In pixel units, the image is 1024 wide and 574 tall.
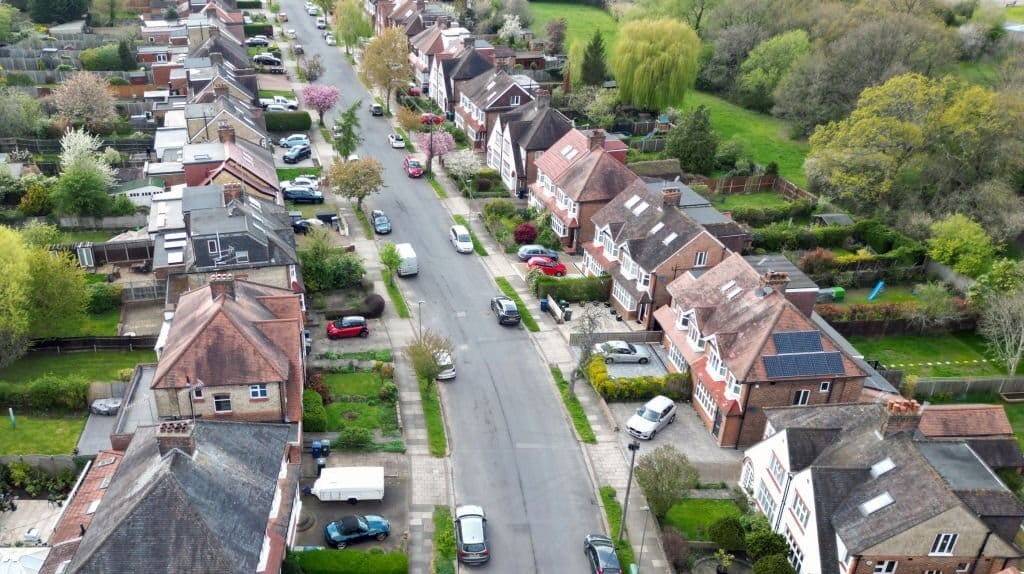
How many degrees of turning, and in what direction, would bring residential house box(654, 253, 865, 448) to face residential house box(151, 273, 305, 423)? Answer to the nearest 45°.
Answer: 0° — it already faces it

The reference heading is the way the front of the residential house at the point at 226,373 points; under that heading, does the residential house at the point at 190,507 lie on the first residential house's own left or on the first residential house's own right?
on the first residential house's own right

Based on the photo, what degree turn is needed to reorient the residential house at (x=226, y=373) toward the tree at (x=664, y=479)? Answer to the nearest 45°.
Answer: approximately 45° to its right

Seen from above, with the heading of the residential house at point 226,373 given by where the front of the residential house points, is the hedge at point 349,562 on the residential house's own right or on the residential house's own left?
on the residential house's own right

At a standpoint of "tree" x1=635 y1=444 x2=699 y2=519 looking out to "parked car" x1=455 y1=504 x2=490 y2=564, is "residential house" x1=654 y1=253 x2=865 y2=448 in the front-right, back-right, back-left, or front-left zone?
back-right

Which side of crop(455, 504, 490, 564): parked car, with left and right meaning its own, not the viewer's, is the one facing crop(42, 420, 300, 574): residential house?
left

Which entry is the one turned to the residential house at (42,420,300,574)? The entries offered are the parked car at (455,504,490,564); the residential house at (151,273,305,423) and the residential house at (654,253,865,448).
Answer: the residential house at (654,253,865,448)

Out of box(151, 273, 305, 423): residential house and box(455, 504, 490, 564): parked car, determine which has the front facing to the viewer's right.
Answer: the residential house

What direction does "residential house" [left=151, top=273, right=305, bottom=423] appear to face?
to the viewer's right

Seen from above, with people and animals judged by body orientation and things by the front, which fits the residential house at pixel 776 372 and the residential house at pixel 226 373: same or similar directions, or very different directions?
very different directions

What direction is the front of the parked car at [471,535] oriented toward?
away from the camera

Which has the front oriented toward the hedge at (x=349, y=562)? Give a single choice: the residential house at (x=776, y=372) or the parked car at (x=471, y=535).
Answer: the residential house

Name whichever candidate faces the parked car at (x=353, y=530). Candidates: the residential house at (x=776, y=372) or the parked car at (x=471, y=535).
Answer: the residential house

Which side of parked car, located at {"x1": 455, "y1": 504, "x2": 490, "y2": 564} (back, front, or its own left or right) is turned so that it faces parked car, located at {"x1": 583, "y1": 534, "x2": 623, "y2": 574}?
right
